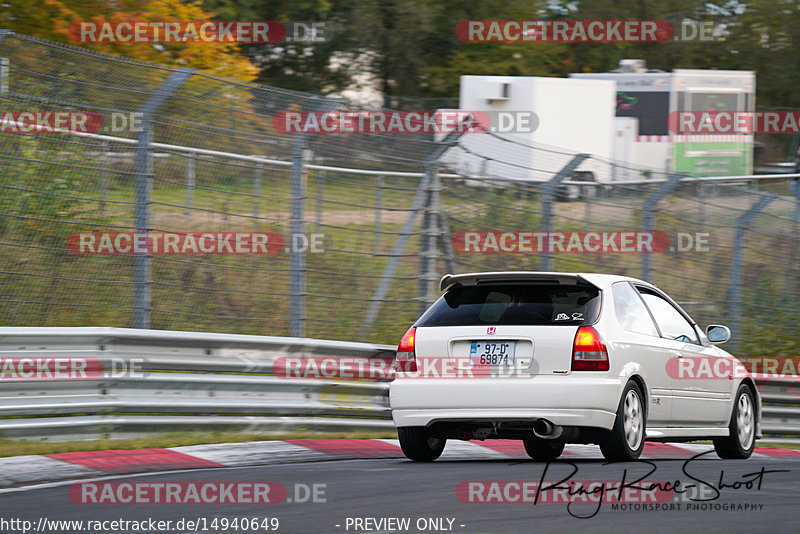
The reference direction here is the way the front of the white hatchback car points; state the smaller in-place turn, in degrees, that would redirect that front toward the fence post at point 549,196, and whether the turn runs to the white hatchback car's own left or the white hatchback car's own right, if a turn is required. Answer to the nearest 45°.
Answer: approximately 45° to the white hatchback car's own left

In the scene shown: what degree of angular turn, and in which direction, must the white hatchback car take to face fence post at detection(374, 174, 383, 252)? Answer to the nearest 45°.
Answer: approximately 90° to its left

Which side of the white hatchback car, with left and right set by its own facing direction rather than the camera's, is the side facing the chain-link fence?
left

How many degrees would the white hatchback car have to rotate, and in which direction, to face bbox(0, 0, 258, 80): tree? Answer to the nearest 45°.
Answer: approximately 90° to its left

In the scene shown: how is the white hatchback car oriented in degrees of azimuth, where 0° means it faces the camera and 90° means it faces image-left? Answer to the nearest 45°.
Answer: approximately 225°

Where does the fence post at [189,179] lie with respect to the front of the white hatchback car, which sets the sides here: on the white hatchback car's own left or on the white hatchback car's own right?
on the white hatchback car's own left

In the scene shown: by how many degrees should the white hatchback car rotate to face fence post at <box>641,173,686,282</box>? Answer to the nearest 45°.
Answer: approximately 45° to its left
